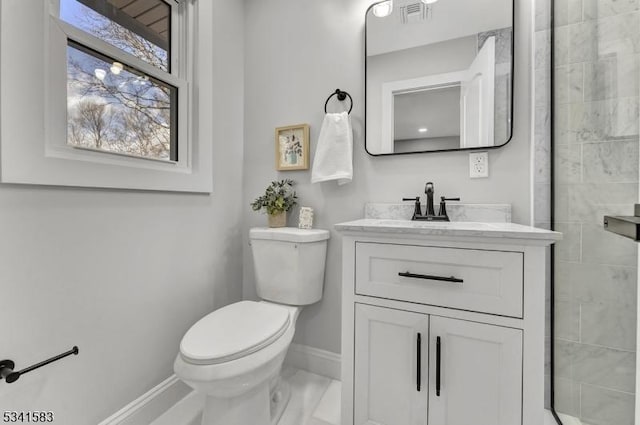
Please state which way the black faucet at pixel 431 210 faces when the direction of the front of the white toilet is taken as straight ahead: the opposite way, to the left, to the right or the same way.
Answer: the same way

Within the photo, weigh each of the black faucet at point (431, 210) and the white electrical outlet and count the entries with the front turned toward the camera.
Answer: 2

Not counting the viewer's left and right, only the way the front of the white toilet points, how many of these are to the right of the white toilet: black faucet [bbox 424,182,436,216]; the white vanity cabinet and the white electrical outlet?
0

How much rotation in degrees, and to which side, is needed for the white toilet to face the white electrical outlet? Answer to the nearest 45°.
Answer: approximately 135° to its left

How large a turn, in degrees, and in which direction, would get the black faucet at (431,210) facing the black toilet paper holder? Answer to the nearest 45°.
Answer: approximately 45° to its right

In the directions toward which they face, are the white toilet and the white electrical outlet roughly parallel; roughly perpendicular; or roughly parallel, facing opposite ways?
roughly parallel

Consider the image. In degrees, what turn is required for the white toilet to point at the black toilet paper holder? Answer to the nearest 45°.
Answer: approximately 45° to its right

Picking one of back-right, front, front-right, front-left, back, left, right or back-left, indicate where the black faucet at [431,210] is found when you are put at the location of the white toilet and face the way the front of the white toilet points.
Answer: back-left

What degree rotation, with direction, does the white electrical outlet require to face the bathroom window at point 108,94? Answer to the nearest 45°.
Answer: approximately 45° to its right

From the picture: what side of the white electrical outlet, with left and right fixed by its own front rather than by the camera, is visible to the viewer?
front

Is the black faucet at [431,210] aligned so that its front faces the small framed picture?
no

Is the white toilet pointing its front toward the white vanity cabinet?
no

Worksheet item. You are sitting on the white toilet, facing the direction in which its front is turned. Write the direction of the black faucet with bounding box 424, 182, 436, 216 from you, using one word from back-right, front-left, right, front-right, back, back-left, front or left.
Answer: back-left

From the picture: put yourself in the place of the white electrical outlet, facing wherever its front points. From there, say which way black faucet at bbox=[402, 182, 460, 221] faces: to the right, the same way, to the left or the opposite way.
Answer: the same way

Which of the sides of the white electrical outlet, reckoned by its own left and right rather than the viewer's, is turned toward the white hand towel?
right

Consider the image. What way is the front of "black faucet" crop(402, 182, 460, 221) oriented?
toward the camera

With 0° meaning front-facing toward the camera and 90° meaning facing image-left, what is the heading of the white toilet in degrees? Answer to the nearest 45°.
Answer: approximately 45°
